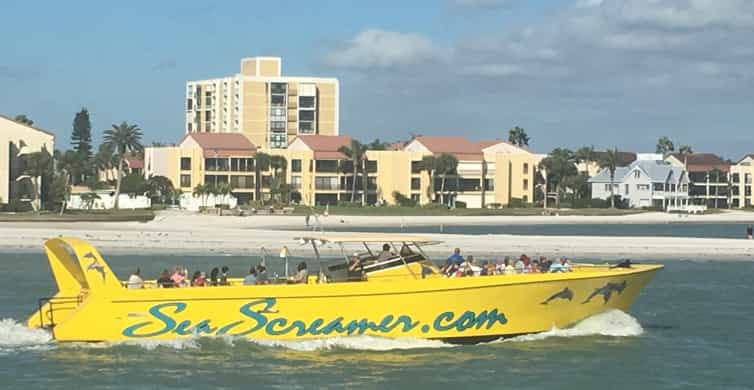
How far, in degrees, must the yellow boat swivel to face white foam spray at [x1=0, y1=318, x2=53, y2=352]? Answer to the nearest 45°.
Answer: approximately 180°

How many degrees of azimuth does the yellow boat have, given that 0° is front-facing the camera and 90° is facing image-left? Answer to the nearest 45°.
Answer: approximately 270°

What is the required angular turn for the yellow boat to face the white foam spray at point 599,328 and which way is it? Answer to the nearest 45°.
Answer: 0° — it already faces it
